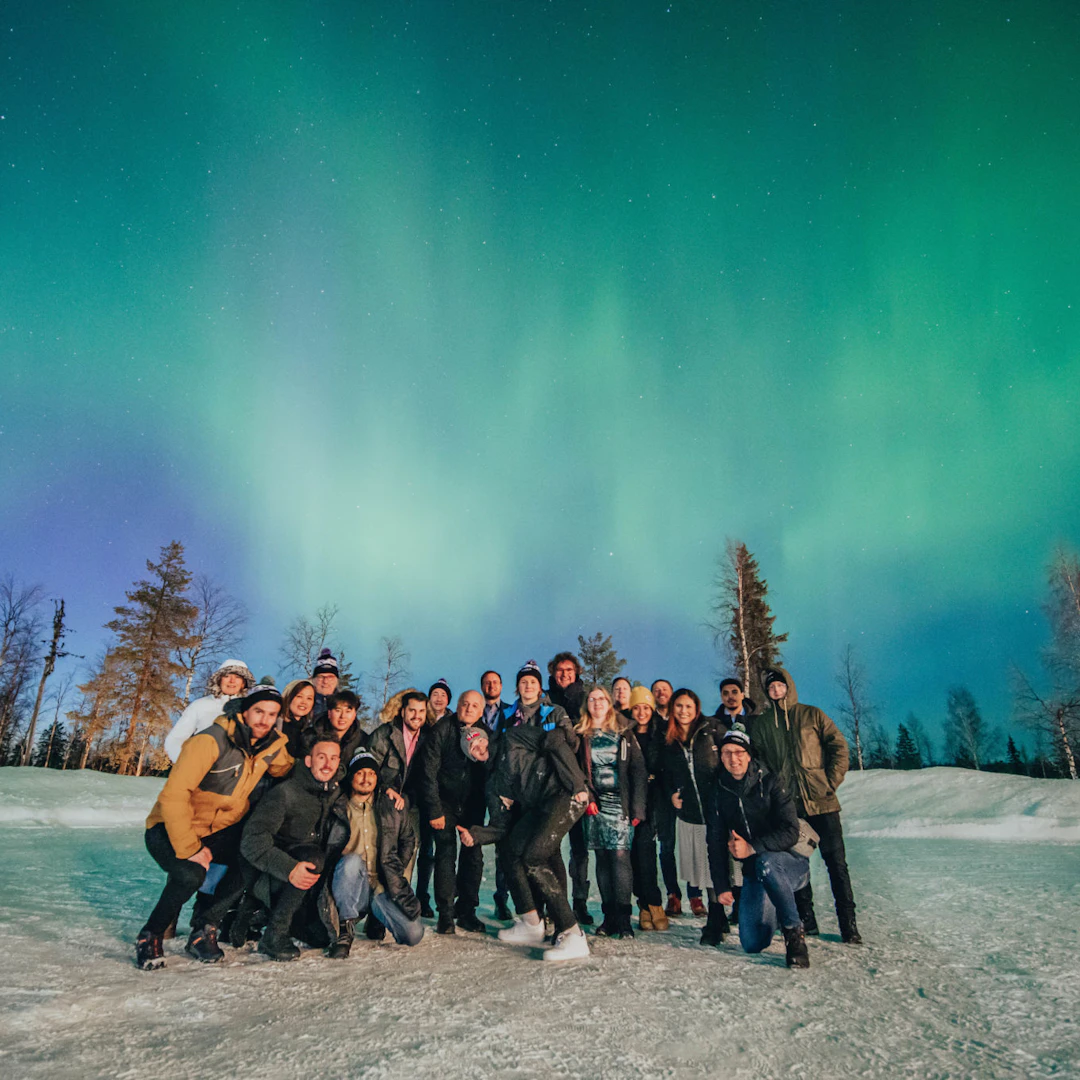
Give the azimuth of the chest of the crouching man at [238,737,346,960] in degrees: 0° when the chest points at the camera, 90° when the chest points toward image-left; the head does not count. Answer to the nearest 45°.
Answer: approximately 315°

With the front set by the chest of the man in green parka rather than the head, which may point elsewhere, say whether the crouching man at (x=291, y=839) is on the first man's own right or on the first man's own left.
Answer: on the first man's own right

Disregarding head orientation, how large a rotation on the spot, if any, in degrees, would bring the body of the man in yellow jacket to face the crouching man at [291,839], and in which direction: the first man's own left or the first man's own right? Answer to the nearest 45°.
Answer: approximately 45° to the first man's own left

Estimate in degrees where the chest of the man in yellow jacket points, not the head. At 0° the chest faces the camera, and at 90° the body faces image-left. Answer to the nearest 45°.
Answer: approximately 315°

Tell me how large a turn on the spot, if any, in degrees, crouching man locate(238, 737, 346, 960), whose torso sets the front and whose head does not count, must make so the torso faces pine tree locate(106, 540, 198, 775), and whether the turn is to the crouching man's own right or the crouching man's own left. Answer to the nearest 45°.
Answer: approximately 135° to the crouching man's own left

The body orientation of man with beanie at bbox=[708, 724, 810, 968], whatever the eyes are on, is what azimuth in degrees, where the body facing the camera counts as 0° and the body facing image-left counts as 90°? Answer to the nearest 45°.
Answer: approximately 0°

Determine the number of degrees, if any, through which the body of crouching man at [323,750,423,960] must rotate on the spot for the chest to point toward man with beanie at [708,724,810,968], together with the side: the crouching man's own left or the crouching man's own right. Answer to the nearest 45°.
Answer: approximately 90° to the crouching man's own left
